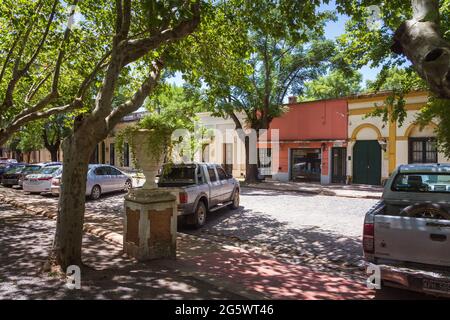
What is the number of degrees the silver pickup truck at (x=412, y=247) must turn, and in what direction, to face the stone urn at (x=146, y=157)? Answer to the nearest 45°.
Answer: approximately 90° to its left

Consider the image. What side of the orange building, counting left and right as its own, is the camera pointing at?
front

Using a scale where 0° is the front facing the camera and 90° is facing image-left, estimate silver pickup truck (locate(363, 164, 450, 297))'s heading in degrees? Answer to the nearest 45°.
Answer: approximately 180°

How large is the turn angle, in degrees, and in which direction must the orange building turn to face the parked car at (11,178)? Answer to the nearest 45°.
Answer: approximately 45° to its right

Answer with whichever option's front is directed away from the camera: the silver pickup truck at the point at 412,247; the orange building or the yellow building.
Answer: the silver pickup truck

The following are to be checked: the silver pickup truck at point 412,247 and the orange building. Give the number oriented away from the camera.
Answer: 1

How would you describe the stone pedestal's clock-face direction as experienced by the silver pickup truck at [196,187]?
The stone pedestal is roughly at 5 o'clock from the silver pickup truck.

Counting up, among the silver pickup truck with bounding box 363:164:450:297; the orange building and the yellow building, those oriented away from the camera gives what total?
1

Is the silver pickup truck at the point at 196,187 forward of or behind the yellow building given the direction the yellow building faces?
forward

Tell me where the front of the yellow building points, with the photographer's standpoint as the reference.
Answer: facing the viewer

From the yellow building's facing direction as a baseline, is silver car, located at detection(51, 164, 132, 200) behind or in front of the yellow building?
in front
